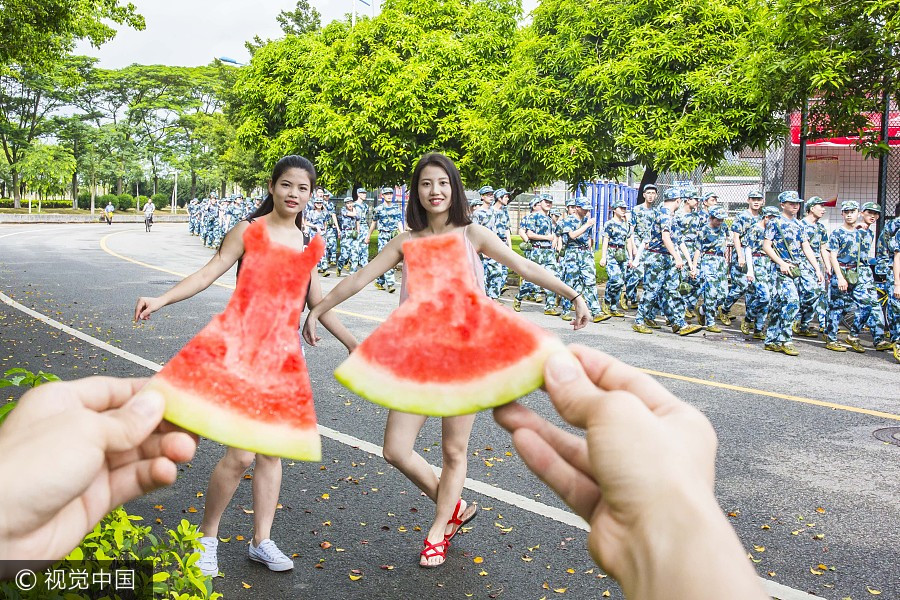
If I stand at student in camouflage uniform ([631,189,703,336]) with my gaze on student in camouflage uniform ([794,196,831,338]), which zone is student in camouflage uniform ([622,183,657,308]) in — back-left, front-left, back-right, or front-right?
back-left

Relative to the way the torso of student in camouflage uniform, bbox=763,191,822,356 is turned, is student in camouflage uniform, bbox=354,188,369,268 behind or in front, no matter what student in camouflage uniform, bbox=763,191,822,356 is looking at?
behind

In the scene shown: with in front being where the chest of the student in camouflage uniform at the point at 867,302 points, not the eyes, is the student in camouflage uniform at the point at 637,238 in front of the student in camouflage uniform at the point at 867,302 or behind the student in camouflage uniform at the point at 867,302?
behind

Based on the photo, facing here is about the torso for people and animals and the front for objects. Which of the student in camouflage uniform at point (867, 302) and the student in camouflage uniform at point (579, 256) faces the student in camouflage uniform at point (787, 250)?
the student in camouflage uniform at point (579, 256)

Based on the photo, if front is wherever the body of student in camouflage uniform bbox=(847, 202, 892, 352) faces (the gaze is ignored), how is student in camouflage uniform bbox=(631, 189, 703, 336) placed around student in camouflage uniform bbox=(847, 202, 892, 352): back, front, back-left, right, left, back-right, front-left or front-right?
back-right

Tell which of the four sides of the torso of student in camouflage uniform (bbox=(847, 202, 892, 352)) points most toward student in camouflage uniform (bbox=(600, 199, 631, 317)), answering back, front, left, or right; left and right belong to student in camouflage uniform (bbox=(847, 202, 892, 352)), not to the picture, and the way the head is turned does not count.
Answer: back

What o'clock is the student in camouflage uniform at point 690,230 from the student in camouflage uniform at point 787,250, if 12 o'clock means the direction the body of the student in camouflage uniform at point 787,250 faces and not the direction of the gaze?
the student in camouflage uniform at point 690,230 is roughly at 6 o'clock from the student in camouflage uniform at point 787,250.

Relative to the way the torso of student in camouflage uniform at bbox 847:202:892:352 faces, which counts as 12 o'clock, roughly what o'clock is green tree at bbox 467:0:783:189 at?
The green tree is roughly at 6 o'clock from the student in camouflage uniform.

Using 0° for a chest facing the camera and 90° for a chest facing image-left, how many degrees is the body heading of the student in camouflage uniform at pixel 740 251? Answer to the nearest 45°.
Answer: approximately 315°
